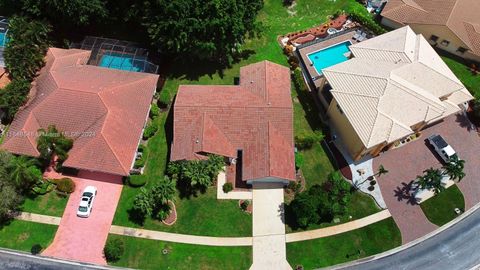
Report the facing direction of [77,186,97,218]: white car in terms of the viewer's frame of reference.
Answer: facing away from the viewer and to the right of the viewer

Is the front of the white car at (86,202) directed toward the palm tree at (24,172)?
no

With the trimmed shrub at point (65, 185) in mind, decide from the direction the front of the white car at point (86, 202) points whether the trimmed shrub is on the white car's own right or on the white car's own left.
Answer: on the white car's own left

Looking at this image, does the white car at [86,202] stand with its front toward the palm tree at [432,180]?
no

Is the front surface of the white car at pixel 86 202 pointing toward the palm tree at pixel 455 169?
no
